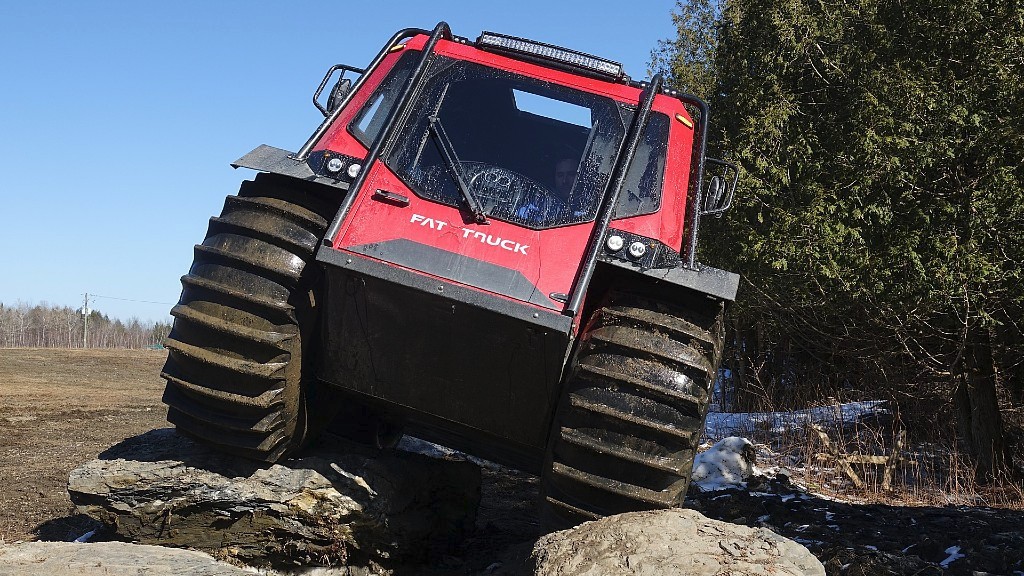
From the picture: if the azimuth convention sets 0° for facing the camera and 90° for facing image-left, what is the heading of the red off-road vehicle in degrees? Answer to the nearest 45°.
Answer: approximately 0°

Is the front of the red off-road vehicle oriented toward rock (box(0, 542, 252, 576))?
no

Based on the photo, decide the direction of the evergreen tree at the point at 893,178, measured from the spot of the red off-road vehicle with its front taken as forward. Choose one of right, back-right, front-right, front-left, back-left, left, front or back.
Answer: back-left
